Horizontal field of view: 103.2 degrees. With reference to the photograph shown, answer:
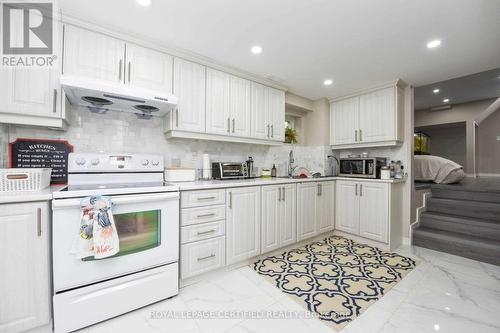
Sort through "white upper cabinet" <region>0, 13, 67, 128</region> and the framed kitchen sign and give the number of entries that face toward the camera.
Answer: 2

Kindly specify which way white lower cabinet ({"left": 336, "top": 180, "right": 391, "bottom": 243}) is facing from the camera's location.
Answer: facing the viewer and to the left of the viewer

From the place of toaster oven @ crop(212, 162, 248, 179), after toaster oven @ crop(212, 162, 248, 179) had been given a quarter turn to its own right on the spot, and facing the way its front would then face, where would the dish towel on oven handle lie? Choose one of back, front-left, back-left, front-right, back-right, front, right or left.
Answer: front

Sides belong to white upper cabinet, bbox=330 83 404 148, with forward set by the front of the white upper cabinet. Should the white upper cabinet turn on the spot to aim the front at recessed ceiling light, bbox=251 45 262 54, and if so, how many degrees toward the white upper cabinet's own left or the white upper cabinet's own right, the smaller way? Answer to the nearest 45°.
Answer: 0° — it already faces it

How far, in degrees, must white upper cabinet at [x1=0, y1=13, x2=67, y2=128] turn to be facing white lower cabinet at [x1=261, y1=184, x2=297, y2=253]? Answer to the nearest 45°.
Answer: approximately 90° to its left

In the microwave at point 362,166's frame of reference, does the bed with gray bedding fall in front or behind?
behind

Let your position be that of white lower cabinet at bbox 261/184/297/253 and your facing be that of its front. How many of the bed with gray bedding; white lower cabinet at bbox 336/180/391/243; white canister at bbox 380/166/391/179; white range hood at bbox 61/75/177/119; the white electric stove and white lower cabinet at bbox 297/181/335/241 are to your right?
2
